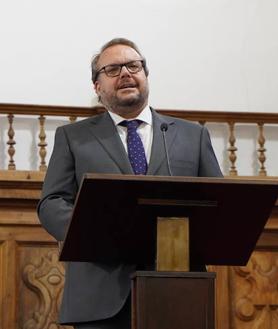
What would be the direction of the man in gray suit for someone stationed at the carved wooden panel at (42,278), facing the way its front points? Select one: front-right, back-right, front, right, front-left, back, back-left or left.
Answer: front

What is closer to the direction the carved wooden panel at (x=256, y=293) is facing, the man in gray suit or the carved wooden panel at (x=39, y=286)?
the man in gray suit

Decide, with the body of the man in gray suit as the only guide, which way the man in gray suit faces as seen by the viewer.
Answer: toward the camera

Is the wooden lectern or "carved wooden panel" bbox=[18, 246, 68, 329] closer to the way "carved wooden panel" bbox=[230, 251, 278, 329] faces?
the wooden lectern

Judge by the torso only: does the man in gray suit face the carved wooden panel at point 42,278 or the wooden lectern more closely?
the wooden lectern

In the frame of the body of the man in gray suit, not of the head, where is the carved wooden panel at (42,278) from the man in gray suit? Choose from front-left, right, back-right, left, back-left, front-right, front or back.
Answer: back

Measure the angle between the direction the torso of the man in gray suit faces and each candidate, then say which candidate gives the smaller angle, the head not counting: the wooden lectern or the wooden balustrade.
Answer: the wooden lectern

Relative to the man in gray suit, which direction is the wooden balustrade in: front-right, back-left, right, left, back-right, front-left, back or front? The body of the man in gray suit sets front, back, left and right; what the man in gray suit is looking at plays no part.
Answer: back

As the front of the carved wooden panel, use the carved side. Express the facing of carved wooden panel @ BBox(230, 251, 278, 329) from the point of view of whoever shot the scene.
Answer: facing the viewer
